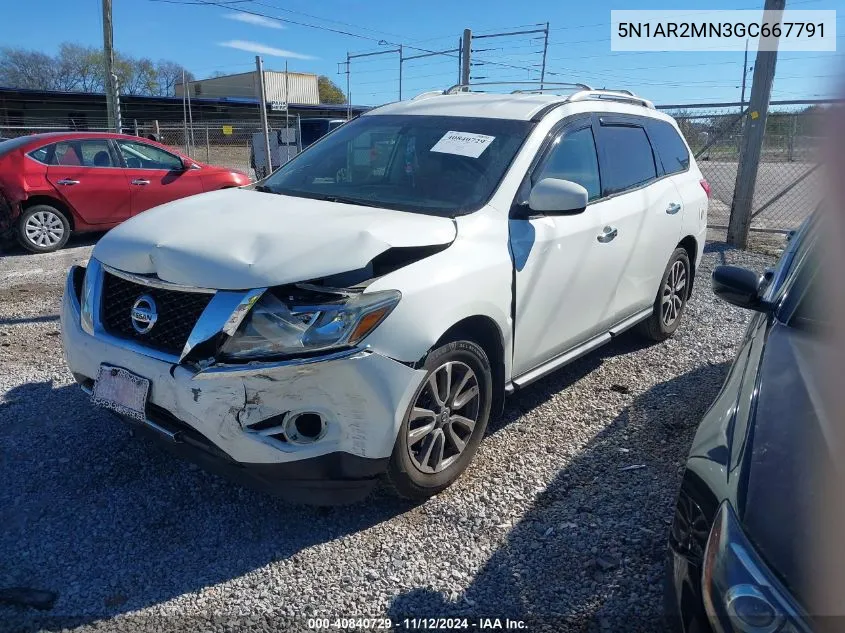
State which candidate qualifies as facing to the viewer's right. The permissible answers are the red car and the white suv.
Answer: the red car

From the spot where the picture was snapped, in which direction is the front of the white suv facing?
facing the viewer and to the left of the viewer

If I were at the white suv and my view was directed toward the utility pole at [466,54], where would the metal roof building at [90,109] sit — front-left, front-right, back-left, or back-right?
front-left

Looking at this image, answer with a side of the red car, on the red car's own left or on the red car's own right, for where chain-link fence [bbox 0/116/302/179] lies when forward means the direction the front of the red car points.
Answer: on the red car's own left

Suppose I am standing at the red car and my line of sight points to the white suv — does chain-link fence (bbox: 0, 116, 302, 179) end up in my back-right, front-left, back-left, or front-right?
back-left

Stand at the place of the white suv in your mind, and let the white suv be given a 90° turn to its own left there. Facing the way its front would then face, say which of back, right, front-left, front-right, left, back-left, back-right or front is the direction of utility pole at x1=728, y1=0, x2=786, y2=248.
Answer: left

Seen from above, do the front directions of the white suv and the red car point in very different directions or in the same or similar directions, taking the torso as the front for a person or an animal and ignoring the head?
very different directions

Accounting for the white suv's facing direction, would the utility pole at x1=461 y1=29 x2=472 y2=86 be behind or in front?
behind

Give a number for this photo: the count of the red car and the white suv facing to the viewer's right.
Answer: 1

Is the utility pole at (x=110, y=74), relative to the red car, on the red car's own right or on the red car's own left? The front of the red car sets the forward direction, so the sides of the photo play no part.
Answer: on the red car's own left

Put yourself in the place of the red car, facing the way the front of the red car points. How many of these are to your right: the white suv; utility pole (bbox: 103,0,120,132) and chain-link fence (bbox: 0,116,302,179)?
1

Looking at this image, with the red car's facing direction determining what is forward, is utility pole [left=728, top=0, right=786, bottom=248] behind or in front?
in front

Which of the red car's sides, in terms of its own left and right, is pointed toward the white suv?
right

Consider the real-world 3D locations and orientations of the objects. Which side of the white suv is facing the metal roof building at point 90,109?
right

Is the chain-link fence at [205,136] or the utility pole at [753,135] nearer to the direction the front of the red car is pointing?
the utility pole

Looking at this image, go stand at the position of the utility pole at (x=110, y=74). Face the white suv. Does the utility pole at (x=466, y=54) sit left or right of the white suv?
left

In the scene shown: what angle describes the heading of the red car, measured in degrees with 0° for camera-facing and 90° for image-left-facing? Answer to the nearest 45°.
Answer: approximately 270°

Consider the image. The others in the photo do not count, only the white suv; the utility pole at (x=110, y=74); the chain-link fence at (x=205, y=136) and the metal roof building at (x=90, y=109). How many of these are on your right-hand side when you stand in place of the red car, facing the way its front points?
1
